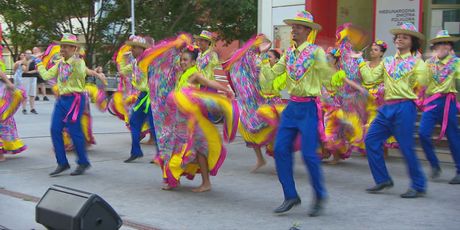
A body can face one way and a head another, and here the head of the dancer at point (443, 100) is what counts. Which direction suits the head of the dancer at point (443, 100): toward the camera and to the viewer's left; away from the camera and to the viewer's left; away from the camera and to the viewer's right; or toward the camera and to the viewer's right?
toward the camera and to the viewer's left

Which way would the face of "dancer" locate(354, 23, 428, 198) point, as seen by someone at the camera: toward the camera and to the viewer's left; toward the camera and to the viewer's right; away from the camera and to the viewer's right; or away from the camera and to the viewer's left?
toward the camera and to the viewer's left

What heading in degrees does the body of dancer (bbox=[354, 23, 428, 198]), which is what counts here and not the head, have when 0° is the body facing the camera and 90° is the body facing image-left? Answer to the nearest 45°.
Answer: approximately 45°

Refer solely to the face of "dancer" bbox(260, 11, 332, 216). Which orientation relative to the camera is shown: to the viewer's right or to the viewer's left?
to the viewer's left

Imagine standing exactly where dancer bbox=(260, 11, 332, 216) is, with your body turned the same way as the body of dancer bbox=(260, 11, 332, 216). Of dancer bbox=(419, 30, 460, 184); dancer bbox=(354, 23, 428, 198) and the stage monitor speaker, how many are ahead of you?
1

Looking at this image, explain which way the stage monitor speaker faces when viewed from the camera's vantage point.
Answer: facing away from the viewer and to the right of the viewer

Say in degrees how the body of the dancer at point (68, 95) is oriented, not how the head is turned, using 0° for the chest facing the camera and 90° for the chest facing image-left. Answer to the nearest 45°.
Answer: approximately 45°

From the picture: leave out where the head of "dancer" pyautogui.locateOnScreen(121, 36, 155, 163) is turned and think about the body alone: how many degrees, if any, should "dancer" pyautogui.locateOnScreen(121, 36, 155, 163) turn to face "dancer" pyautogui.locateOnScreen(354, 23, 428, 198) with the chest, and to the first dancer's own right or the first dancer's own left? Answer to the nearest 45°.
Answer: approximately 90° to the first dancer's own left

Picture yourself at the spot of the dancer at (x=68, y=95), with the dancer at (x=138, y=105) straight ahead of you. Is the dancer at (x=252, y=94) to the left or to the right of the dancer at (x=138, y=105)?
right

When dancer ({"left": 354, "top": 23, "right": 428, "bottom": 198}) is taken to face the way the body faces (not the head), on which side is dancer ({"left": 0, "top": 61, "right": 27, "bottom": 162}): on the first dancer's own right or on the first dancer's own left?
on the first dancer's own right

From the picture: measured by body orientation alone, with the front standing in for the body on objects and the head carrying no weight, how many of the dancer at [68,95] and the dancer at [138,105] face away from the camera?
0
